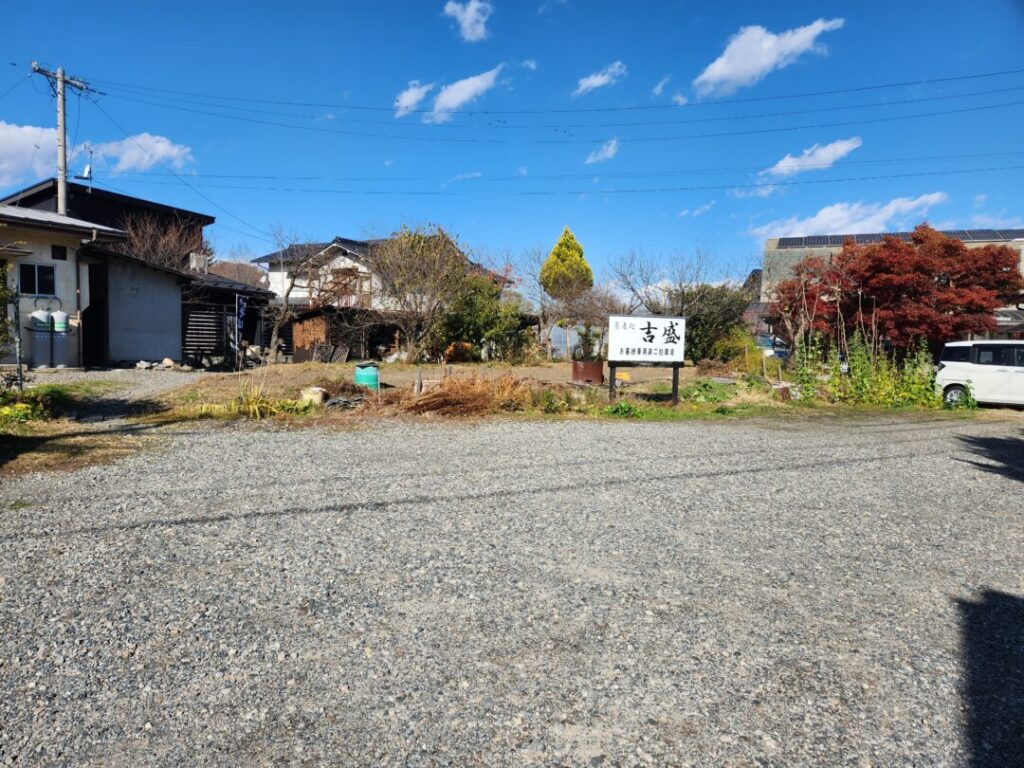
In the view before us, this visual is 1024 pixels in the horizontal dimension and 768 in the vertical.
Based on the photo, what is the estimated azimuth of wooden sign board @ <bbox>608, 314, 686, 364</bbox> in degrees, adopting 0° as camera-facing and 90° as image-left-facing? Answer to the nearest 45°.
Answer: approximately 0°

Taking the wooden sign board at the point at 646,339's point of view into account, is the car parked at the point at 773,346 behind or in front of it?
behind

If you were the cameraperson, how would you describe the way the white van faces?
facing to the right of the viewer

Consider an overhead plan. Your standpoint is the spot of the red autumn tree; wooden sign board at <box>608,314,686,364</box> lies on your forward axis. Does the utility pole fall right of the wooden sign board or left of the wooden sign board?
right

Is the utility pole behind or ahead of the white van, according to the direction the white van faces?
behind

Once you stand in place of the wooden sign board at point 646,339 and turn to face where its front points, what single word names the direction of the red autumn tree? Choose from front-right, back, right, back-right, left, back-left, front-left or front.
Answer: back-left

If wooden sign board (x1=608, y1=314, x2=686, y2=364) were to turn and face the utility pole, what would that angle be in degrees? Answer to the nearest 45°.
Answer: approximately 90° to its right
